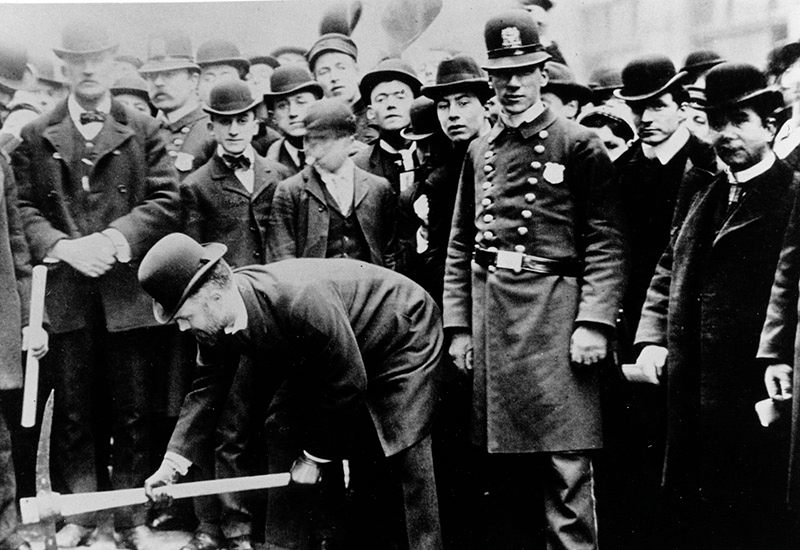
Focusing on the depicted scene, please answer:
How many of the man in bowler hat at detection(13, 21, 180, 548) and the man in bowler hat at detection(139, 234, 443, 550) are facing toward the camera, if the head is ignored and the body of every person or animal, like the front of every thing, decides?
1

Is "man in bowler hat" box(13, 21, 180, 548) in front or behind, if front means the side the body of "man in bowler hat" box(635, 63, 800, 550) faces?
in front

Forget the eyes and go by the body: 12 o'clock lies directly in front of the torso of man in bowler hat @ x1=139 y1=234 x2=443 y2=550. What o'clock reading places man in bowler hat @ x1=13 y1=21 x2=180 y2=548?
man in bowler hat @ x1=13 y1=21 x2=180 y2=548 is roughly at 1 o'clock from man in bowler hat @ x1=139 y1=234 x2=443 y2=550.

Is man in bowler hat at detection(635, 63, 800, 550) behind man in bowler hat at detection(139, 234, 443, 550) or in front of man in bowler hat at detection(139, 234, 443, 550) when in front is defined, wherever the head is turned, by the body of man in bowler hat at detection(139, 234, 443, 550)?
behind

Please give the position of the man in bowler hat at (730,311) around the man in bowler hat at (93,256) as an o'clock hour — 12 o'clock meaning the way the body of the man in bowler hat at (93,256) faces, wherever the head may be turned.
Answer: the man in bowler hat at (730,311) is roughly at 10 o'clock from the man in bowler hat at (93,256).

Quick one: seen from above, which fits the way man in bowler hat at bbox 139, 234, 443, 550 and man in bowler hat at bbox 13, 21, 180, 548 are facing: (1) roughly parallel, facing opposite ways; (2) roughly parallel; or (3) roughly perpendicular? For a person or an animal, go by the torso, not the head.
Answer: roughly perpendicular

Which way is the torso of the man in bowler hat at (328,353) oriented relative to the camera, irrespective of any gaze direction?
to the viewer's left
